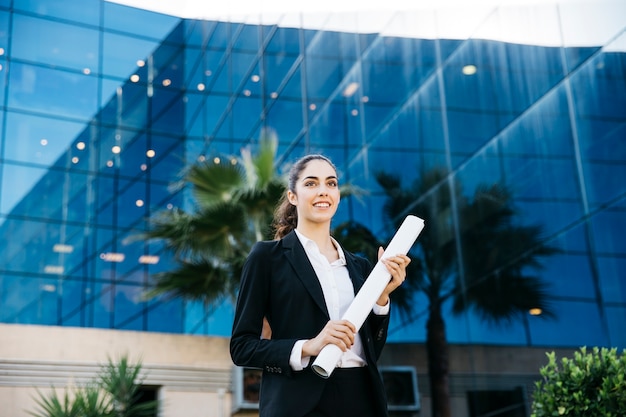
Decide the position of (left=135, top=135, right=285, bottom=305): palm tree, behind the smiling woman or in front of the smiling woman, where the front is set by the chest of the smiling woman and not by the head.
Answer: behind

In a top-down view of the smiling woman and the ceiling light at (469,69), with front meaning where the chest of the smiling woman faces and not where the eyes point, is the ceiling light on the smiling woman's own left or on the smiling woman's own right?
on the smiling woman's own left

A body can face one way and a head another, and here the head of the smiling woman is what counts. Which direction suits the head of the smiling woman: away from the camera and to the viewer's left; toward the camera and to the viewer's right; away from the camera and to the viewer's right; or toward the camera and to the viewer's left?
toward the camera and to the viewer's right

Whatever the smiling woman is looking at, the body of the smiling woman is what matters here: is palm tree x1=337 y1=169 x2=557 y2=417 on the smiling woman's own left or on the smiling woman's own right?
on the smiling woman's own left

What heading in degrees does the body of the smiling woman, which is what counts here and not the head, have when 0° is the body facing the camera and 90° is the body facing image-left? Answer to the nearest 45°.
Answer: approximately 315°

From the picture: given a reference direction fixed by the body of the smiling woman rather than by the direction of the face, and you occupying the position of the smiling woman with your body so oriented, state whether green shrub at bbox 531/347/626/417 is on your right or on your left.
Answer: on your left
